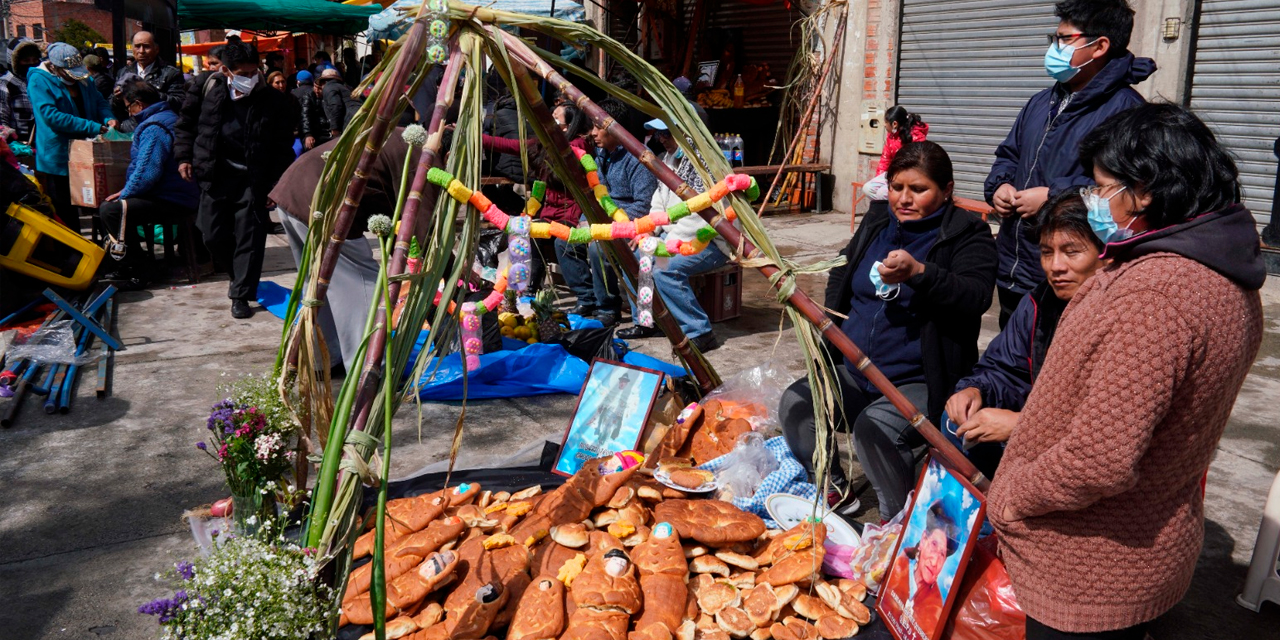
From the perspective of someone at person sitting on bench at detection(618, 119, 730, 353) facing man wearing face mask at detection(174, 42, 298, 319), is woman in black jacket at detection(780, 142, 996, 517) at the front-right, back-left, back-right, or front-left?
back-left

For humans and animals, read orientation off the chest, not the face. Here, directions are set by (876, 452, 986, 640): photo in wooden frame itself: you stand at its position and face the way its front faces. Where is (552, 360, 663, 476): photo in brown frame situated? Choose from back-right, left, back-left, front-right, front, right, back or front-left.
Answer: right

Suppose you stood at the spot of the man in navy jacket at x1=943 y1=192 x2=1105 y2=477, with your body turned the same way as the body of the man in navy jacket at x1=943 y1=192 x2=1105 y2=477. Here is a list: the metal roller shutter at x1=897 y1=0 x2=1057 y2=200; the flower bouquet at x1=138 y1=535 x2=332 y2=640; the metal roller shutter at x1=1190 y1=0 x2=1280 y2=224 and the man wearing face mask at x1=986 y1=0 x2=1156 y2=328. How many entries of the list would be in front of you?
1

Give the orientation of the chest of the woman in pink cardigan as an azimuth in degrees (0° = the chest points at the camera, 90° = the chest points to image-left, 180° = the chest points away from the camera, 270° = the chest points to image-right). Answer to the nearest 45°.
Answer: approximately 90°

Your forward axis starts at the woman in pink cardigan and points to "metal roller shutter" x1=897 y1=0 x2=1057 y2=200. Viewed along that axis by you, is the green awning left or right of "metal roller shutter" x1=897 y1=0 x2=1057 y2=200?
left

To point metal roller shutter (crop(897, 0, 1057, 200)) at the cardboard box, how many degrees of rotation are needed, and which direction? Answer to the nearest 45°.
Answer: approximately 45° to its right

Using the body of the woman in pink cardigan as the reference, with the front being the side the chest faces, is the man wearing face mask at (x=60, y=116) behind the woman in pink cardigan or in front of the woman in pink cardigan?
in front

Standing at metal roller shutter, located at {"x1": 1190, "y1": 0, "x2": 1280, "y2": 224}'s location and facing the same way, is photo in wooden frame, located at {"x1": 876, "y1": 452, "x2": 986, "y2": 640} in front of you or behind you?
in front

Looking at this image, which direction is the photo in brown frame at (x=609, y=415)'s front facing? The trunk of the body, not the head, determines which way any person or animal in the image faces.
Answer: toward the camera

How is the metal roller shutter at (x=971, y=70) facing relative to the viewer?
toward the camera

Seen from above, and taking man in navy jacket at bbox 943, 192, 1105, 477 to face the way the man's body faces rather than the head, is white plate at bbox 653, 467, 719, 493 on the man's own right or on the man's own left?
on the man's own right
